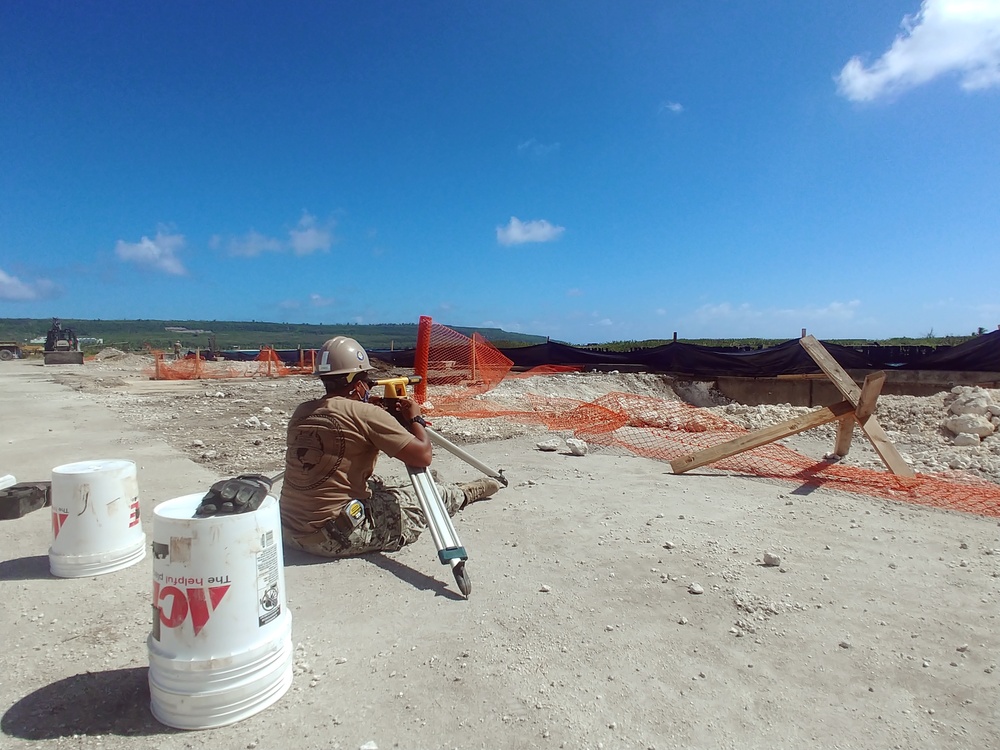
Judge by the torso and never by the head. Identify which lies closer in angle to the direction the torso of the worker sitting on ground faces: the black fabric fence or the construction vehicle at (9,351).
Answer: the black fabric fence

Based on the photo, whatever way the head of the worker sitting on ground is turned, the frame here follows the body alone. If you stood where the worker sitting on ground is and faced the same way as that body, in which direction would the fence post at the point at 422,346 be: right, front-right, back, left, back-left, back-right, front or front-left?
front-left

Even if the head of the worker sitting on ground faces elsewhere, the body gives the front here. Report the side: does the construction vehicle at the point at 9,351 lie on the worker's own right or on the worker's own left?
on the worker's own left

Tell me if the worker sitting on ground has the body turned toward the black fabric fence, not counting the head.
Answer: yes

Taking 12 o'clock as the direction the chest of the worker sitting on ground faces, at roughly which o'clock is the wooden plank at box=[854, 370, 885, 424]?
The wooden plank is roughly at 1 o'clock from the worker sitting on ground.

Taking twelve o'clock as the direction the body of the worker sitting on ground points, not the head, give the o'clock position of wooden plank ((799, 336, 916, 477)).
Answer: The wooden plank is roughly at 1 o'clock from the worker sitting on ground.

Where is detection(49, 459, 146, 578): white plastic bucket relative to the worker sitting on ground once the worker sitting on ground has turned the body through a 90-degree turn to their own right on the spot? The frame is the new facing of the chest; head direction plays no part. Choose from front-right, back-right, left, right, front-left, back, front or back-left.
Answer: back-right

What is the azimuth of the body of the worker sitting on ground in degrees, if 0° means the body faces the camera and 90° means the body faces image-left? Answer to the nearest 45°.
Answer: approximately 225°

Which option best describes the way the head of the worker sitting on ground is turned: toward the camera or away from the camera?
away from the camera

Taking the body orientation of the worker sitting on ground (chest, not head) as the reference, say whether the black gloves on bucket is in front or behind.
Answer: behind

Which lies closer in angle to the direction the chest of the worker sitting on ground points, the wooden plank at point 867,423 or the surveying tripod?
the wooden plank

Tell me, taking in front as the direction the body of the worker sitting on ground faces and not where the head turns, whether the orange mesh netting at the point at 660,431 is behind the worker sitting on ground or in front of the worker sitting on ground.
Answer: in front
